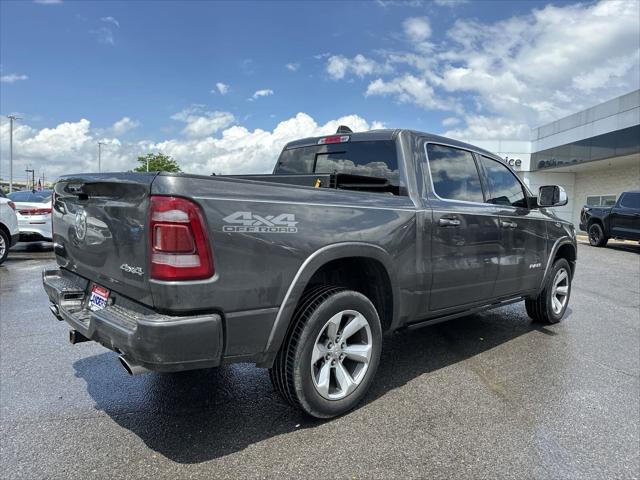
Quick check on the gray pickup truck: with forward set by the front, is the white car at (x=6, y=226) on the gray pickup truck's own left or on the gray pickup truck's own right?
on the gray pickup truck's own left

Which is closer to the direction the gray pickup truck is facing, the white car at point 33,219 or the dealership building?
the dealership building

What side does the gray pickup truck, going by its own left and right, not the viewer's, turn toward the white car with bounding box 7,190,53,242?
left

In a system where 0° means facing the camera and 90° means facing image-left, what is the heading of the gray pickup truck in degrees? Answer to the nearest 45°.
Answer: approximately 225°

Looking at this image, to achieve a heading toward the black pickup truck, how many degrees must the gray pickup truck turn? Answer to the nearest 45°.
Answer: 0° — it already faces it

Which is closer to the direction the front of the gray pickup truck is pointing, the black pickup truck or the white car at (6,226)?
the black pickup truck

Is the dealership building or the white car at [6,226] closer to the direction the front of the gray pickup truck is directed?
the dealership building

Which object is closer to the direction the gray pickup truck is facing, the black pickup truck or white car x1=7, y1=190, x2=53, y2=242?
the black pickup truck
